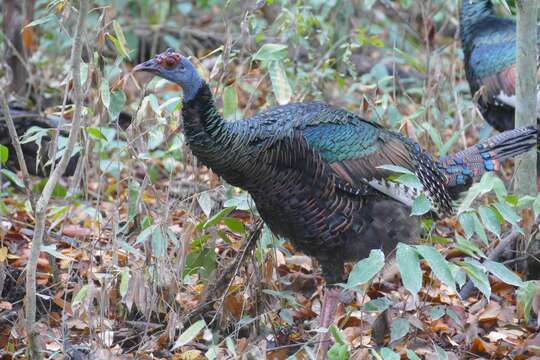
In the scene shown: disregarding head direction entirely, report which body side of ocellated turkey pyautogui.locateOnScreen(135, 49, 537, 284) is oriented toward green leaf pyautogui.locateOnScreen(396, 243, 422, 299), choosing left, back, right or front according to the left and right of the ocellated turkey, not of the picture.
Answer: left

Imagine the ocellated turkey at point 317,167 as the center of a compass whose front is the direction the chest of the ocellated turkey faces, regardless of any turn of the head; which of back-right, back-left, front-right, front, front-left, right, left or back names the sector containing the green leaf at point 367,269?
left

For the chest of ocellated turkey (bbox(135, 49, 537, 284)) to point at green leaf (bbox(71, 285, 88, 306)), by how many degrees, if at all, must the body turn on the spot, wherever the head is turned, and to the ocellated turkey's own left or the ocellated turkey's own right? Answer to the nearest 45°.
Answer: approximately 45° to the ocellated turkey's own left

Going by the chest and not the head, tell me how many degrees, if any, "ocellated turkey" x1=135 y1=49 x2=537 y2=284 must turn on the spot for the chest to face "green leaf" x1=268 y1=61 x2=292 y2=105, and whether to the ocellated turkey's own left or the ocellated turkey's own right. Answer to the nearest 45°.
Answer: approximately 45° to the ocellated turkey's own right

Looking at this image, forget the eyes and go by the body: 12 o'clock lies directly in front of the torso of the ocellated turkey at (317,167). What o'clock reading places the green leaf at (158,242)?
The green leaf is roughly at 11 o'clock from the ocellated turkey.

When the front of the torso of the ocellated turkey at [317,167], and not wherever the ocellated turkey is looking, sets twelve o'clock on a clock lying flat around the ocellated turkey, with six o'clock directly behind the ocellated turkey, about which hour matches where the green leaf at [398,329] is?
The green leaf is roughly at 8 o'clock from the ocellated turkey.

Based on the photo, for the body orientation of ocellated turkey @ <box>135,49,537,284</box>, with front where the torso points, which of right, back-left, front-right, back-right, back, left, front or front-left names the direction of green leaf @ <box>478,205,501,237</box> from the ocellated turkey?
back-left

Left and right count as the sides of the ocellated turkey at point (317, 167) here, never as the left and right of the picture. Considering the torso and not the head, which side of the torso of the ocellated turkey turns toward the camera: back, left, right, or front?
left

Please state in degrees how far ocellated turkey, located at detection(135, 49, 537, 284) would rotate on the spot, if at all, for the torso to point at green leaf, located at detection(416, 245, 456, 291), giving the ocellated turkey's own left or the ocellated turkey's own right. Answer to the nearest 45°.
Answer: approximately 135° to the ocellated turkey's own left

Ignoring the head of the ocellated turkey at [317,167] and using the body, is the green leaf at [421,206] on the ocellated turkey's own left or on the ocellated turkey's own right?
on the ocellated turkey's own left

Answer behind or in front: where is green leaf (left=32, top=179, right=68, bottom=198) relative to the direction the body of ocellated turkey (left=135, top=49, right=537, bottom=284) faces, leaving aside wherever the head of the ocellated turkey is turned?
in front
